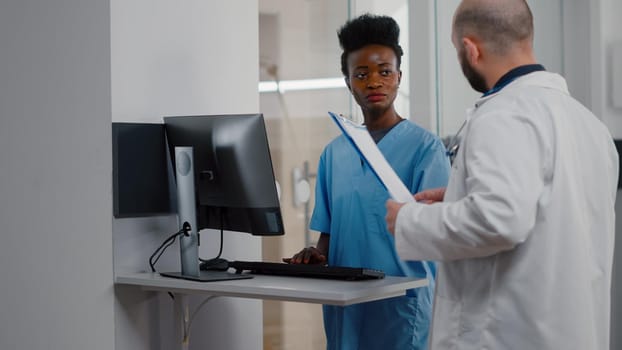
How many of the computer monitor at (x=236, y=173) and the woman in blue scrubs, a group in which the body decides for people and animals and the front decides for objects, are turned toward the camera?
1

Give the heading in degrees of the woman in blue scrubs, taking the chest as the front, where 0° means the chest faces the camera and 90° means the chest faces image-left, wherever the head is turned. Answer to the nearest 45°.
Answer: approximately 0°

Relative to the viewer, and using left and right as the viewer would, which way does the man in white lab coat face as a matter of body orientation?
facing away from the viewer and to the left of the viewer

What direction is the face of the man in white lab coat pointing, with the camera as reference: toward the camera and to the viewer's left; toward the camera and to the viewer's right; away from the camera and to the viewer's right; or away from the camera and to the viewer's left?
away from the camera and to the viewer's left

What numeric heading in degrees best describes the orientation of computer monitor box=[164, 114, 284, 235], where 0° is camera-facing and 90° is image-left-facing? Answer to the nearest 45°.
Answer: approximately 225°

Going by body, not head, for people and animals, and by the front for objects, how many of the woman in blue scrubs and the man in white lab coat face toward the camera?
1
